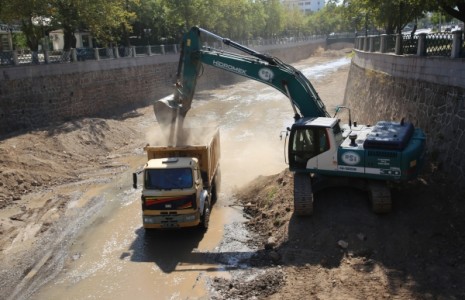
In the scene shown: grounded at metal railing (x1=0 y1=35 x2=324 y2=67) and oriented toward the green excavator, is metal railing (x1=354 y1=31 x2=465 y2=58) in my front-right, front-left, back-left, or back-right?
front-left

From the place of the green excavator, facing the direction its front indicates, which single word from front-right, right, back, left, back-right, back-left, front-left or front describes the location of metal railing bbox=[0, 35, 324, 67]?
front-right

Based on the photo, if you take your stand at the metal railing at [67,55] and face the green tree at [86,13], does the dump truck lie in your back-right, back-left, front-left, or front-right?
back-right

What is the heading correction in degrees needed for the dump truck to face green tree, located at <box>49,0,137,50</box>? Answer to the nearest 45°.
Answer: approximately 180°

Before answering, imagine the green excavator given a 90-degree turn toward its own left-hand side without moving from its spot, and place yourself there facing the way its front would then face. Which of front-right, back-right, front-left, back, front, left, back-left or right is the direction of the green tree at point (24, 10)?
back-right

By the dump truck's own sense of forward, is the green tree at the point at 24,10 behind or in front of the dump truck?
behind

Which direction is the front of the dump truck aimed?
toward the camera

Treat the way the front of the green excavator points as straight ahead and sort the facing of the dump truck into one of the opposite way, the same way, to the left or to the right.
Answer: to the left

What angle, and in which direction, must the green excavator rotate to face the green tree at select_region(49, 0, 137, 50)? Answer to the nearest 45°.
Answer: approximately 45° to its right

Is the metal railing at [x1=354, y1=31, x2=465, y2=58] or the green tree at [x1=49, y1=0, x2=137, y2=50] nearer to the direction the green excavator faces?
the green tree

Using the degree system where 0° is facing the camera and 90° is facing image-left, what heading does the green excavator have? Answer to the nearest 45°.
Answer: approximately 90°
